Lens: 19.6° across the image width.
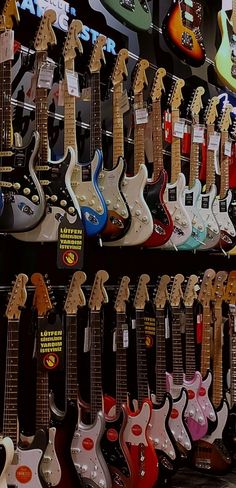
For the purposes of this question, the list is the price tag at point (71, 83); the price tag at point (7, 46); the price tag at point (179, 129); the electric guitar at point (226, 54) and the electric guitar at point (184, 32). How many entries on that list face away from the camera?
0

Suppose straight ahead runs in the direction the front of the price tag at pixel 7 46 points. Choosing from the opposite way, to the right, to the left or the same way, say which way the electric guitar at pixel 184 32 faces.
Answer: the same way

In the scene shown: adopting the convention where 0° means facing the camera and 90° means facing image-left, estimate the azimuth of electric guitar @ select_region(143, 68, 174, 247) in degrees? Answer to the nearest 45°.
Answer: approximately 45°

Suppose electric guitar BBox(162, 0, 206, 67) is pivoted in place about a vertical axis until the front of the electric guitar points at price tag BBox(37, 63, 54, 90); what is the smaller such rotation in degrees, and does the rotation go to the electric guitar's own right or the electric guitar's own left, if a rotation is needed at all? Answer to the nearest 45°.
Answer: approximately 90° to the electric guitar's own right

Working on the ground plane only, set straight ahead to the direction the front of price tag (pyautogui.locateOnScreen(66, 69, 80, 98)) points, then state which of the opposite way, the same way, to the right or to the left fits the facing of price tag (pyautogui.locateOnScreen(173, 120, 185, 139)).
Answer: the same way

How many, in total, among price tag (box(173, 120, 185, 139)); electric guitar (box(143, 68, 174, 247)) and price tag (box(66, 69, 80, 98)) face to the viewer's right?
0

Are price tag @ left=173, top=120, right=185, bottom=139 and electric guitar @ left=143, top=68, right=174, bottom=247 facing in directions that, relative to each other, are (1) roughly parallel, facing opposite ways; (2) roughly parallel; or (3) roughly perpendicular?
roughly parallel

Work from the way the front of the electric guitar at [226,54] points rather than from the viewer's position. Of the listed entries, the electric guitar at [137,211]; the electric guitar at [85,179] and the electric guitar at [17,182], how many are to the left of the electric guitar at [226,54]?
0
